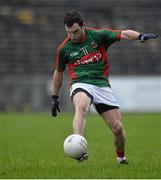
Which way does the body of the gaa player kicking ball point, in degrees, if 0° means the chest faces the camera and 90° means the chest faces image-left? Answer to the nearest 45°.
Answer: approximately 0°
